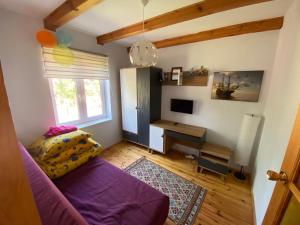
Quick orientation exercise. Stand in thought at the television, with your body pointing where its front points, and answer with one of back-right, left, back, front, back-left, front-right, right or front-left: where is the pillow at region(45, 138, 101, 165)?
front

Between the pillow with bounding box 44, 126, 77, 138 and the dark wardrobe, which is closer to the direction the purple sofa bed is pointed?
the dark wardrobe

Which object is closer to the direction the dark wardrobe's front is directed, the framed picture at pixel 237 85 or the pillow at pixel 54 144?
the pillow

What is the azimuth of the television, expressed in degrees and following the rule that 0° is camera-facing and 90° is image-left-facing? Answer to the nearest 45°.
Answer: approximately 45°

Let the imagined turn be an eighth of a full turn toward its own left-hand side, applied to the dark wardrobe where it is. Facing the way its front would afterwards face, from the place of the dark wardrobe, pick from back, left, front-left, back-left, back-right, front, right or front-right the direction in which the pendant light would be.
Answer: front

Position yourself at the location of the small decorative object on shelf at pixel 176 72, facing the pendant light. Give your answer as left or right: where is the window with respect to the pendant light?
right

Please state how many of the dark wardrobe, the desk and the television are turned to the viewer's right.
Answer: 0

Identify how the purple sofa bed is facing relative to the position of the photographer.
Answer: facing away from the viewer and to the right of the viewer

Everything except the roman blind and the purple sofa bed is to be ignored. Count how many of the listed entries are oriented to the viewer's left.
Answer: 0

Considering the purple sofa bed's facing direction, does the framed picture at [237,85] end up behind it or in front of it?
in front
